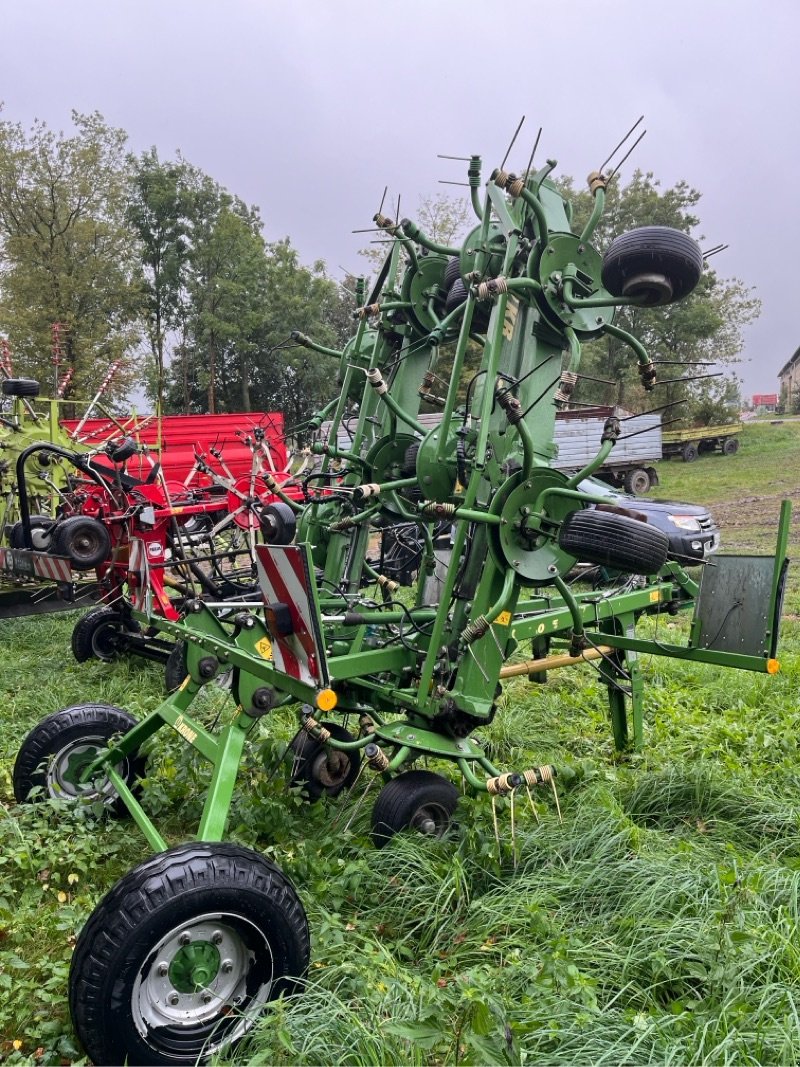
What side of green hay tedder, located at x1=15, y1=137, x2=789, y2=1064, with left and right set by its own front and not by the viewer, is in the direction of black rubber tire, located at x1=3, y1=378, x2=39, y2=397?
left

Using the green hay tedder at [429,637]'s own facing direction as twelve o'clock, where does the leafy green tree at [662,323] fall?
The leafy green tree is roughly at 11 o'clock from the green hay tedder.

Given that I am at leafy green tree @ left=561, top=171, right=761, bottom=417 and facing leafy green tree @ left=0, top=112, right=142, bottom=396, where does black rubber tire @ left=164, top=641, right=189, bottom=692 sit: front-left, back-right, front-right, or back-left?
front-left

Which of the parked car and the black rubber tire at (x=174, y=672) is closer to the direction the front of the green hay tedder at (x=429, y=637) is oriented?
the parked car

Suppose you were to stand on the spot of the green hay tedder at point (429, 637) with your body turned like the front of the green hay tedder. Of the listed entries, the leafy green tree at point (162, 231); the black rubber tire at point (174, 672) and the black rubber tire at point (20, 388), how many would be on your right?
0

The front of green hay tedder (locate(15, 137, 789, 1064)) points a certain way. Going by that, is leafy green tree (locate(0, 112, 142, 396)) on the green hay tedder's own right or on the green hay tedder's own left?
on the green hay tedder's own left

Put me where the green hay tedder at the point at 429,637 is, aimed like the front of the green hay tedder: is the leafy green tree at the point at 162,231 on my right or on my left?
on my left

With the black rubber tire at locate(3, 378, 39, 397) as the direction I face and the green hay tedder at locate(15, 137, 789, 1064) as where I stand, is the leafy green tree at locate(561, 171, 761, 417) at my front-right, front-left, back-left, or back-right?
front-right

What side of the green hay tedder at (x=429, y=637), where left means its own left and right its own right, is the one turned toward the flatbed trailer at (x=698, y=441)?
front

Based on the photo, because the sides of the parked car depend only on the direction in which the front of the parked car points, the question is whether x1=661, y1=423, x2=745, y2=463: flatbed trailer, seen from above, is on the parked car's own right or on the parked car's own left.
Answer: on the parked car's own left

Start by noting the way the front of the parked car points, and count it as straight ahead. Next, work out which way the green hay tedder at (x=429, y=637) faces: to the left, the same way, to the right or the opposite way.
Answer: to the left

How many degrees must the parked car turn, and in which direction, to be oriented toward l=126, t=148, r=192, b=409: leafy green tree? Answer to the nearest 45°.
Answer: approximately 180°

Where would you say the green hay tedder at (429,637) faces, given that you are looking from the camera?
facing away from the viewer and to the right of the viewer

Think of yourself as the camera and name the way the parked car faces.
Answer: facing the viewer and to the right of the viewer

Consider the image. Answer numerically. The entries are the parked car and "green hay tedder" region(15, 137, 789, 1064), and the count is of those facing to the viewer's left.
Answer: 0
